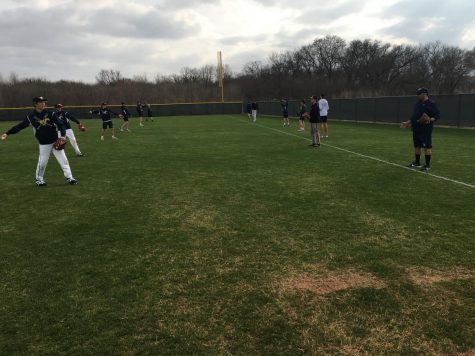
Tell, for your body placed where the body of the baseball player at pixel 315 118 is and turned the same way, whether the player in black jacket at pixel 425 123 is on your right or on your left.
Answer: on your left

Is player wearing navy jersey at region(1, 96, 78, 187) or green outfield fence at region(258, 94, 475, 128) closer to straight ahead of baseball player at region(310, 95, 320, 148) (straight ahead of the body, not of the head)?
the player wearing navy jersey
